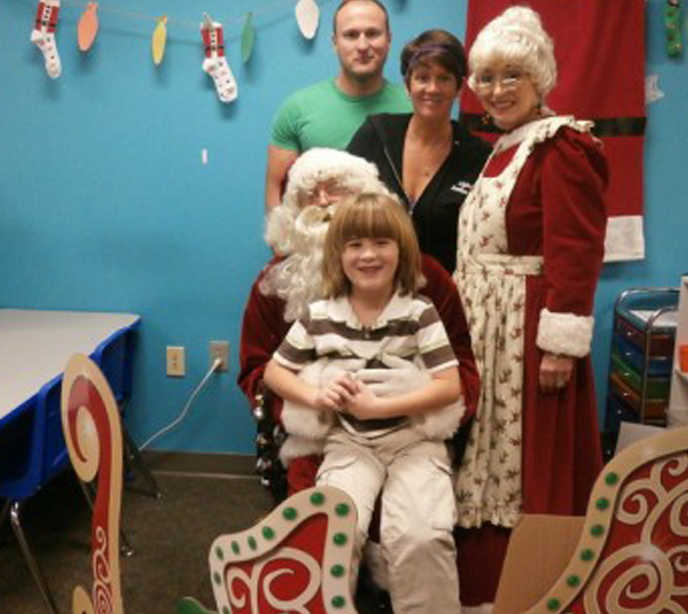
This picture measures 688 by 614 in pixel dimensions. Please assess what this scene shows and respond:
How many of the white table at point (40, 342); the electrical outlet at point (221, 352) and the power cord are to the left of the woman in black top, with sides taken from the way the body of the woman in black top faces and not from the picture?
0

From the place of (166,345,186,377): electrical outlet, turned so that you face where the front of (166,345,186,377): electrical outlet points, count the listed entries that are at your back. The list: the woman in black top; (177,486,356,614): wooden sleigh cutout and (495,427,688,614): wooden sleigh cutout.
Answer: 0

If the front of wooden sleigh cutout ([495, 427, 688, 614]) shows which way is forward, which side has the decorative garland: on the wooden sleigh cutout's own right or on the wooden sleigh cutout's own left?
on the wooden sleigh cutout's own right

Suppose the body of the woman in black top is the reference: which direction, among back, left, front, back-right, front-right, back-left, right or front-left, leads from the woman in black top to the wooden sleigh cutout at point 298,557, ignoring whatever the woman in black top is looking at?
front

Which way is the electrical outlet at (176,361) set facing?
toward the camera

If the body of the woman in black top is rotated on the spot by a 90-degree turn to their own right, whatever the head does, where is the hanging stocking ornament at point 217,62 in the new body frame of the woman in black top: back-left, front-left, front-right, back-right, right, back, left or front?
front-right

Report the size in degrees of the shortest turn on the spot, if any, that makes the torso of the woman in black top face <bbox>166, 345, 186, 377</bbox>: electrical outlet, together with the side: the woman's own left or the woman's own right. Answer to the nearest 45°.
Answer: approximately 135° to the woman's own right

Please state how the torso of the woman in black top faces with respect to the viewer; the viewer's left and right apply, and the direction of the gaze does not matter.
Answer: facing the viewer

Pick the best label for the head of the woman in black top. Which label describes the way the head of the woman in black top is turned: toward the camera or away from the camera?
toward the camera

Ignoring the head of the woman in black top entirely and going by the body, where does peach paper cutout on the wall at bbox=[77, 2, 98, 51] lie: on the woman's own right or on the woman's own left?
on the woman's own right

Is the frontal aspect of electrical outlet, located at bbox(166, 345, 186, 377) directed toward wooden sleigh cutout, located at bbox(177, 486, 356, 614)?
yes
